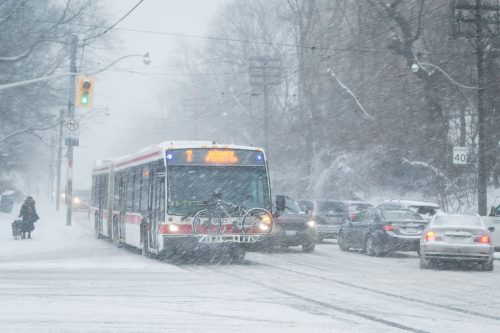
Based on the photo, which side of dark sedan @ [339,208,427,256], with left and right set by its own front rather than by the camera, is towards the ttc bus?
left

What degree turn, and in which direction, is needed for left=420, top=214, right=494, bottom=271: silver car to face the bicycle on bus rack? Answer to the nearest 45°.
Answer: approximately 90° to its left

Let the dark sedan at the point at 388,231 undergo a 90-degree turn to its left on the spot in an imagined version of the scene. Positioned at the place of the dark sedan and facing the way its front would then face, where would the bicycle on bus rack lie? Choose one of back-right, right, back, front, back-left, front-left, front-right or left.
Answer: front

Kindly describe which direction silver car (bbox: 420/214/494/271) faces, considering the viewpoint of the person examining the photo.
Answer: facing away from the viewer

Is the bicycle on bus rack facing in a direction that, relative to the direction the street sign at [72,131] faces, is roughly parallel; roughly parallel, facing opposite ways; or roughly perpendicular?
roughly perpendicular

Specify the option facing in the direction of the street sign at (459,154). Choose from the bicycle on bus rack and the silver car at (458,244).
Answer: the silver car

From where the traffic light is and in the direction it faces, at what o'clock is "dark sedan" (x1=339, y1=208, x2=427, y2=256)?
The dark sedan is roughly at 10 o'clock from the traffic light.

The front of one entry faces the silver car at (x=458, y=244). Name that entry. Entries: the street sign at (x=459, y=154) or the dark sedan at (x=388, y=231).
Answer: the street sign

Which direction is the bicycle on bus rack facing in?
to the viewer's left

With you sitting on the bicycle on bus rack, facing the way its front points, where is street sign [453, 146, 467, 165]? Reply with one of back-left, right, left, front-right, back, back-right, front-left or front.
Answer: back-right

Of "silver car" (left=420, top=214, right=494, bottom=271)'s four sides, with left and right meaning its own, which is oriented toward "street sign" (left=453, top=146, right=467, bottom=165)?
front

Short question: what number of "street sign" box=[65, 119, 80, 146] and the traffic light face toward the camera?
2
